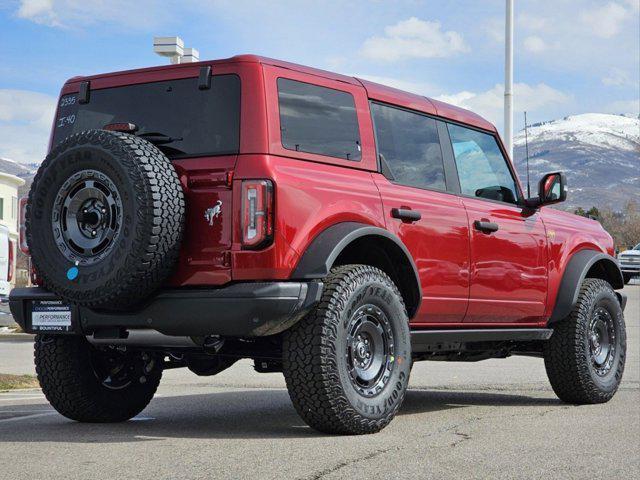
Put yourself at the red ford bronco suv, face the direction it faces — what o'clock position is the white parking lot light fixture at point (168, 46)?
The white parking lot light fixture is roughly at 10 o'clock from the red ford bronco suv.

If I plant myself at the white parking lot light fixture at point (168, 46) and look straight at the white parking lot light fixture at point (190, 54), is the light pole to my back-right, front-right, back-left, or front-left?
front-right

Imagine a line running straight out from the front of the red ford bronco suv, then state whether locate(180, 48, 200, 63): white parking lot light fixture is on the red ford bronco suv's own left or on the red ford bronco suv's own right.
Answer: on the red ford bronco suv's own left

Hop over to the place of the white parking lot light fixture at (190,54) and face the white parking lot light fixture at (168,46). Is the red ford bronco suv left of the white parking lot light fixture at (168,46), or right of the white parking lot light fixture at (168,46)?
left

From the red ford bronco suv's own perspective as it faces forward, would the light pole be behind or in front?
in front

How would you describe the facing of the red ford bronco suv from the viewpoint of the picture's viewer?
facing away from the viewer and to the right of the viewer
